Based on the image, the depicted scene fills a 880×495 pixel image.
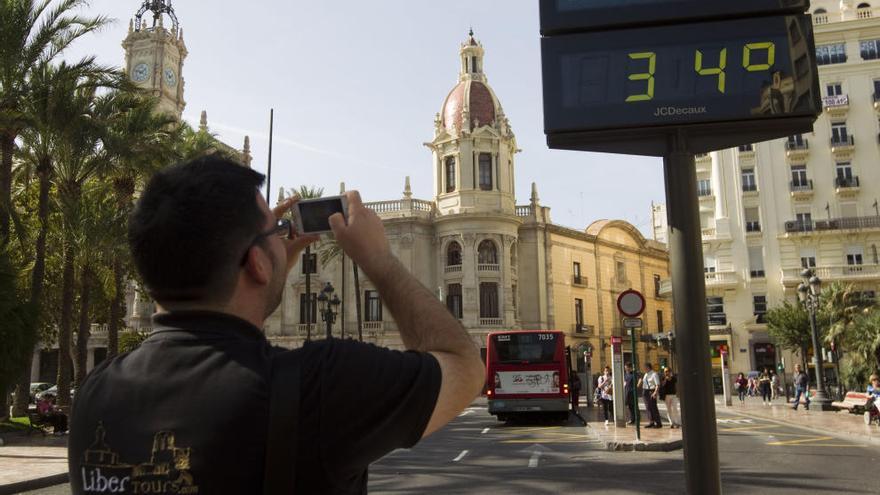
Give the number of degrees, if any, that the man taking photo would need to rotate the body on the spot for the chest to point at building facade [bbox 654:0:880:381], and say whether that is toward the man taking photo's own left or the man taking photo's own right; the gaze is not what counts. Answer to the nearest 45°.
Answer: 0° — they already face it

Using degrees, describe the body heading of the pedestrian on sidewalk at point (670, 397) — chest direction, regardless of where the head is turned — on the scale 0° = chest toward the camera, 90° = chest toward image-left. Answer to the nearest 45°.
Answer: approximately 0°

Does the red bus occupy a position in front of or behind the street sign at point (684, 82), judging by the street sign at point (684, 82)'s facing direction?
behind

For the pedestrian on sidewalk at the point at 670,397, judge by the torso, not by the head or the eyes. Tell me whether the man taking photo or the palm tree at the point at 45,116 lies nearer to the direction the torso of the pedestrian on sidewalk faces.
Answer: the man taking photo

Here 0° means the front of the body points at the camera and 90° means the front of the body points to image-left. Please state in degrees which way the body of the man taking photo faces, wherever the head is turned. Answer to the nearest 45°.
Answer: approximately 225°

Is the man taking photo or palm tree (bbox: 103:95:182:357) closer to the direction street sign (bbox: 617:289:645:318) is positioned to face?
the man taking photo

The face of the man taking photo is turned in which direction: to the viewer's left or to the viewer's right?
to the viewer's right

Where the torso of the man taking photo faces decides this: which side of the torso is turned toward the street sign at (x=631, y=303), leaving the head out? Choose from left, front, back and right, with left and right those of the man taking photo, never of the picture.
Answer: front

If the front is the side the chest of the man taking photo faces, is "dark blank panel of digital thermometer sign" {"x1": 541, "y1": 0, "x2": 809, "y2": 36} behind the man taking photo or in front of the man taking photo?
in front

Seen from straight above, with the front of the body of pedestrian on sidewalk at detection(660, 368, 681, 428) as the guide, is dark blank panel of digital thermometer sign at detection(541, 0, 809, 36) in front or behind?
in front

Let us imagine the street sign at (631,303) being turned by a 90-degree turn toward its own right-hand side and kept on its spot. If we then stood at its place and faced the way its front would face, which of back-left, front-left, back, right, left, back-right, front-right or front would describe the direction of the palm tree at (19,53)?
front
